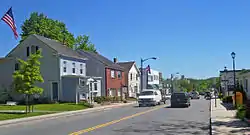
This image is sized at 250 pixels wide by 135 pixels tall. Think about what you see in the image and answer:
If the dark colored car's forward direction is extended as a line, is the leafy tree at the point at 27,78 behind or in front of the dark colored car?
behind

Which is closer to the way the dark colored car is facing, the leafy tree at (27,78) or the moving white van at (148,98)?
the moving white van

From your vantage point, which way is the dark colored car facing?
away from the camera

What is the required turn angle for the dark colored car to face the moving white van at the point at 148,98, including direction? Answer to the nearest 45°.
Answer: approximately 45° to its left
